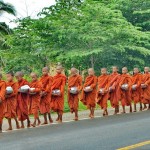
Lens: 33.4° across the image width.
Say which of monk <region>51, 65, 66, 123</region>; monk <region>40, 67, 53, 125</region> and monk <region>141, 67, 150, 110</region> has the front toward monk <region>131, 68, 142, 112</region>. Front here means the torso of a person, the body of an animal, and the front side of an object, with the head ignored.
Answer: monk <region>141, 67, 150, 110</region>

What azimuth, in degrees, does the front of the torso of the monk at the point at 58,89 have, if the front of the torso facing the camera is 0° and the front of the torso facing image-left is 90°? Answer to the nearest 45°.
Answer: approximately 45°

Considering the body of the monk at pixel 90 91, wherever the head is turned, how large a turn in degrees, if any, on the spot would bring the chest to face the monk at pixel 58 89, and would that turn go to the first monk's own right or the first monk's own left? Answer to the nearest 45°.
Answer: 0° — they already face them

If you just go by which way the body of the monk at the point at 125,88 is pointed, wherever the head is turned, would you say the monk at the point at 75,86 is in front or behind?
in front

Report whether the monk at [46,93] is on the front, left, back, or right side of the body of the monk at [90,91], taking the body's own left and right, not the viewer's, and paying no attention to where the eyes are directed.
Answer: front
